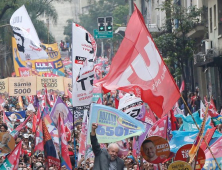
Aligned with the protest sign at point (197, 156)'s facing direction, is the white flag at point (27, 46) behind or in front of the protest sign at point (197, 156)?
behind

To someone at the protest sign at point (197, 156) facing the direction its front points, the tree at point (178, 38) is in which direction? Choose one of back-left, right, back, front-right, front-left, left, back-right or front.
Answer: back

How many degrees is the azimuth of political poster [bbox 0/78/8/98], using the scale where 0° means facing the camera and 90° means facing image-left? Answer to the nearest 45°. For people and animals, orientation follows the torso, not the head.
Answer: approximately 0°

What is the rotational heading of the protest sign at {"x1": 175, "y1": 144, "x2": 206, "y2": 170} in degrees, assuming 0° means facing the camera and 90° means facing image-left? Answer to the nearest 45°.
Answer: approximately 0°
